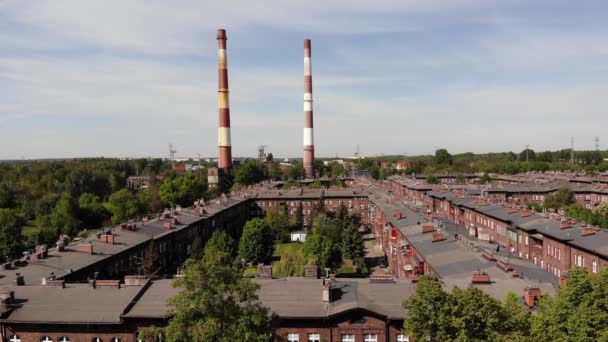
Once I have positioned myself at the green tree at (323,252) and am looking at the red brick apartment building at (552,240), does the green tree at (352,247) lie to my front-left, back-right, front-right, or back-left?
front-left

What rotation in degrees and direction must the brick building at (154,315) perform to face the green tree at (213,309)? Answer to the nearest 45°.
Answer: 0° — it already faces it

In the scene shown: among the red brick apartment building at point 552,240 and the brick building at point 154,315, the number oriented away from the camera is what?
0

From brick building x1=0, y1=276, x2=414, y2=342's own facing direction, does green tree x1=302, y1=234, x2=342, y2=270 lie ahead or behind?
behind

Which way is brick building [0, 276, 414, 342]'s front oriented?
toward the camera

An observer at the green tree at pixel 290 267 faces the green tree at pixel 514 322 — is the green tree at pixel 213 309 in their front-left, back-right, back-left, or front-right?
front-right

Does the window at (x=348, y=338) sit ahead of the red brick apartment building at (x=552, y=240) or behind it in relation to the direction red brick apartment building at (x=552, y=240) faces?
ahead

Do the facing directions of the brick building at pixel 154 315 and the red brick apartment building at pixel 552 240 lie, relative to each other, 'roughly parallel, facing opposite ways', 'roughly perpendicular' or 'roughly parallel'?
roughly perpendicular

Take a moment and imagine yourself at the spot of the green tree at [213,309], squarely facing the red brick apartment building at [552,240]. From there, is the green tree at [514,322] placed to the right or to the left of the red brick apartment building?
right

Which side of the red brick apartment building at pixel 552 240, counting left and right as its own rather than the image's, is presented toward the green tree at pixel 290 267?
front

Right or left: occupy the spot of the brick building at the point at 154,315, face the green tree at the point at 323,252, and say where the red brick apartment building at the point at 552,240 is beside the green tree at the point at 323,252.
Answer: right

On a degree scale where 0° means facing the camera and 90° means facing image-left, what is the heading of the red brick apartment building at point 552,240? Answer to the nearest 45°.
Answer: approximately 45°

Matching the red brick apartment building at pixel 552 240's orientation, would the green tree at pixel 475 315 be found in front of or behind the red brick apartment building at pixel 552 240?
in front

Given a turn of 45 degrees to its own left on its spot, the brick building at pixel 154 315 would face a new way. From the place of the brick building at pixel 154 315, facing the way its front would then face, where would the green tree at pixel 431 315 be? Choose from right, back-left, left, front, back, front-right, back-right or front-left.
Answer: front

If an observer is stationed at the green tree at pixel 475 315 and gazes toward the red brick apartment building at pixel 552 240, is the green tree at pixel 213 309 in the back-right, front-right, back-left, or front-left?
back-left
